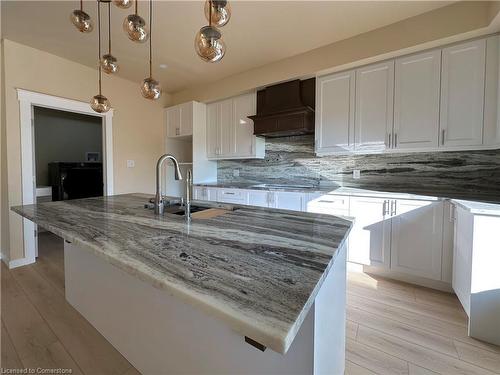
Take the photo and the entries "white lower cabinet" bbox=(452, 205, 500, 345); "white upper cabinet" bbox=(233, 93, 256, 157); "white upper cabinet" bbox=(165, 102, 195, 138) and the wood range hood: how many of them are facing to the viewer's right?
0

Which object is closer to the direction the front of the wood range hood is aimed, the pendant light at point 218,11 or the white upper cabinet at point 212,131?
the pendant light

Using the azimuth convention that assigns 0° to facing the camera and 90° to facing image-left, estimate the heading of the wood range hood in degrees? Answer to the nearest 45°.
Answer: approximately 45°

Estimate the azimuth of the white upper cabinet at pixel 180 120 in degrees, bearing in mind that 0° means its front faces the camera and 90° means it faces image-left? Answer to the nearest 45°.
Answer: approximately 45°

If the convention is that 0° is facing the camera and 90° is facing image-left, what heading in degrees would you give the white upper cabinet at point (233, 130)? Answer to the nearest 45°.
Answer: approximately 45°

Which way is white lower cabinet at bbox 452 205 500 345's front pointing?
to the viewer's left

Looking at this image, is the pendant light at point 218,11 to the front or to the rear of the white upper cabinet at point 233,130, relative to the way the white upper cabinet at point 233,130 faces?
to the front

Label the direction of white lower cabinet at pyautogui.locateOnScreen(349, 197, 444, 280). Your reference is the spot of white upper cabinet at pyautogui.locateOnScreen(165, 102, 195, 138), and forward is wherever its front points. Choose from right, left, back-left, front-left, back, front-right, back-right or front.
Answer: left

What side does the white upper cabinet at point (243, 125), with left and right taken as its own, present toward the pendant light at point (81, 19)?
front

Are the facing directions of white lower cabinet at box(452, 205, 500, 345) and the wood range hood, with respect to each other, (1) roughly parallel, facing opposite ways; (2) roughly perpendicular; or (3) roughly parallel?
roughly perpendicular

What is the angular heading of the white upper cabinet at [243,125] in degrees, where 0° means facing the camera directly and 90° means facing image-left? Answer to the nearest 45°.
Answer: approximately 45°

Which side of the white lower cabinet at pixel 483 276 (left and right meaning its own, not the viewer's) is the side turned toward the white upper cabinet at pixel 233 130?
front

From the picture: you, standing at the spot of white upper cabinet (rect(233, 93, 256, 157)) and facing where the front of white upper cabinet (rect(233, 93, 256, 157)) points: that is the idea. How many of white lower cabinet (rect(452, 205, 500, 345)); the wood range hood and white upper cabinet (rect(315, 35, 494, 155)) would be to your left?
3

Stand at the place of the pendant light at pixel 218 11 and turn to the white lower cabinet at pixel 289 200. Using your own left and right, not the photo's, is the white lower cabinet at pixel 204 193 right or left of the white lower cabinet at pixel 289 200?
left

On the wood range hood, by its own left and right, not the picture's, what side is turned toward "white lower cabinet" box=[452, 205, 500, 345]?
left

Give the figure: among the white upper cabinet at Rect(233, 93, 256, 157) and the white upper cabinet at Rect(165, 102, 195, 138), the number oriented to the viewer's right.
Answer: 0

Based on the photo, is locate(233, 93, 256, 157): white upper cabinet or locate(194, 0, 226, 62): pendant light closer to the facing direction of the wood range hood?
the pendant light

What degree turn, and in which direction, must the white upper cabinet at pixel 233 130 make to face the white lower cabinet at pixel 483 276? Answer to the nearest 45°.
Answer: approximately 90° to its left

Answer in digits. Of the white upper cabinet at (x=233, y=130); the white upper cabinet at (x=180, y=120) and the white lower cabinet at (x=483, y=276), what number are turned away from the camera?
0
